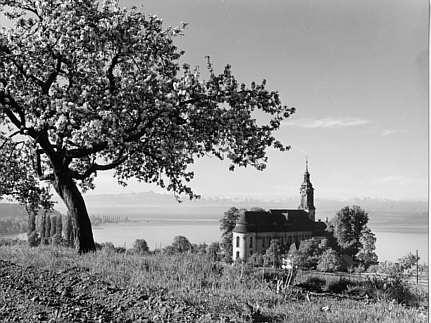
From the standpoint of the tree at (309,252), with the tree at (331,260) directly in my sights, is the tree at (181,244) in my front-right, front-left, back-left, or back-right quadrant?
back-left

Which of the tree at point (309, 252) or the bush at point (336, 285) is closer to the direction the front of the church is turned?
the tree

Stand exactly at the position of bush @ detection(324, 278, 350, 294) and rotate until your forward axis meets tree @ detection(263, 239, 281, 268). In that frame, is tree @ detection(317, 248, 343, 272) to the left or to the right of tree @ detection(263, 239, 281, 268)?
right

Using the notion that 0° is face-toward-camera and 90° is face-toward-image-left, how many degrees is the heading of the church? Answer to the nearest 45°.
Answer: approximately 225°

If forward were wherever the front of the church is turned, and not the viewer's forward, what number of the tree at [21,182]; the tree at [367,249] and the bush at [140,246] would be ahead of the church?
1

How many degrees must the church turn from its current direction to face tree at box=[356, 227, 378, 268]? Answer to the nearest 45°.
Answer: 0° — it already faces it
